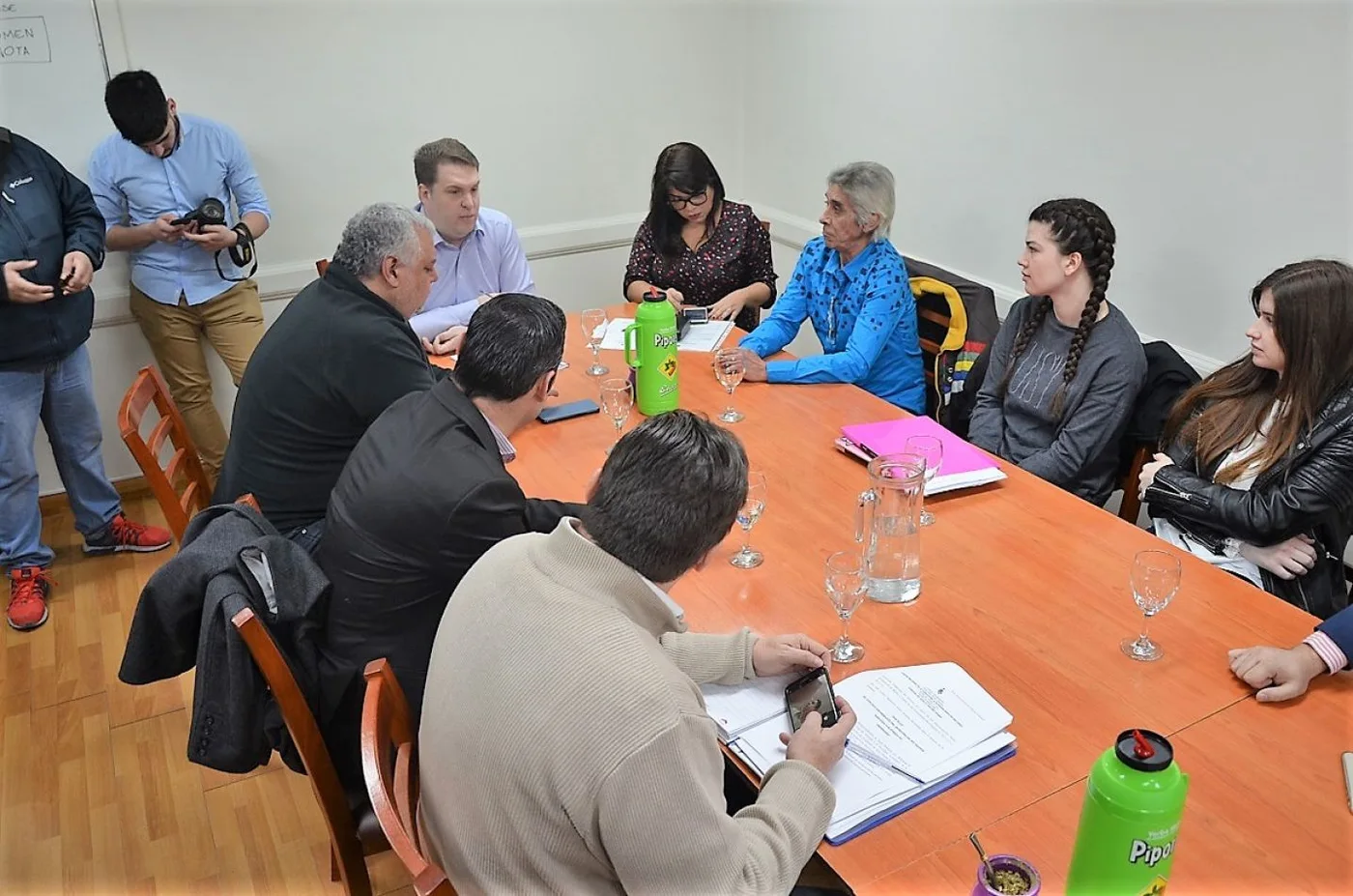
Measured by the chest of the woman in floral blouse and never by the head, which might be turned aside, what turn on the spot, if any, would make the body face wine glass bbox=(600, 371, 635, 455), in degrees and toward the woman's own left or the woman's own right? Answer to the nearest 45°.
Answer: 0° — they already face it

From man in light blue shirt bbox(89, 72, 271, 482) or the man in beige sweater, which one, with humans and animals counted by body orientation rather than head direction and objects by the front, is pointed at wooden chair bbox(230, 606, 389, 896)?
the man in light blue shirt

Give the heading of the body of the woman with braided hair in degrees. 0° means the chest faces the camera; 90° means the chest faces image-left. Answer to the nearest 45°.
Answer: approximately 45°

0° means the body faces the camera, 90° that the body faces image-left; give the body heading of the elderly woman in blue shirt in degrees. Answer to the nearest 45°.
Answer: approximately 45°

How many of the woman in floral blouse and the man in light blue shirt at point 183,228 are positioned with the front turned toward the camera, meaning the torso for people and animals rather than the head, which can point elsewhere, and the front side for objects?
2

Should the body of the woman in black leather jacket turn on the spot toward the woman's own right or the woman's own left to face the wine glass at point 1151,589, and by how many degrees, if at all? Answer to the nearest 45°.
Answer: approximately 45° to the woman's own left

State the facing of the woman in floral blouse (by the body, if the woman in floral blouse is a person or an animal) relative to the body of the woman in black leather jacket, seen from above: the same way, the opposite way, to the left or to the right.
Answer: to the left

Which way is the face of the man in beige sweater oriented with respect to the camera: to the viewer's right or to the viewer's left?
to the viewer's right

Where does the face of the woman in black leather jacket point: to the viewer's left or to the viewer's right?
to the viewer's left

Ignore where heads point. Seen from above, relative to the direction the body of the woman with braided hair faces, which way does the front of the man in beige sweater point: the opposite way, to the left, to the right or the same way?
the opposite way

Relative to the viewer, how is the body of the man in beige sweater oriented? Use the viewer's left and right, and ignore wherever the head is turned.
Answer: facing away from the viewer and to the right of the viewer
